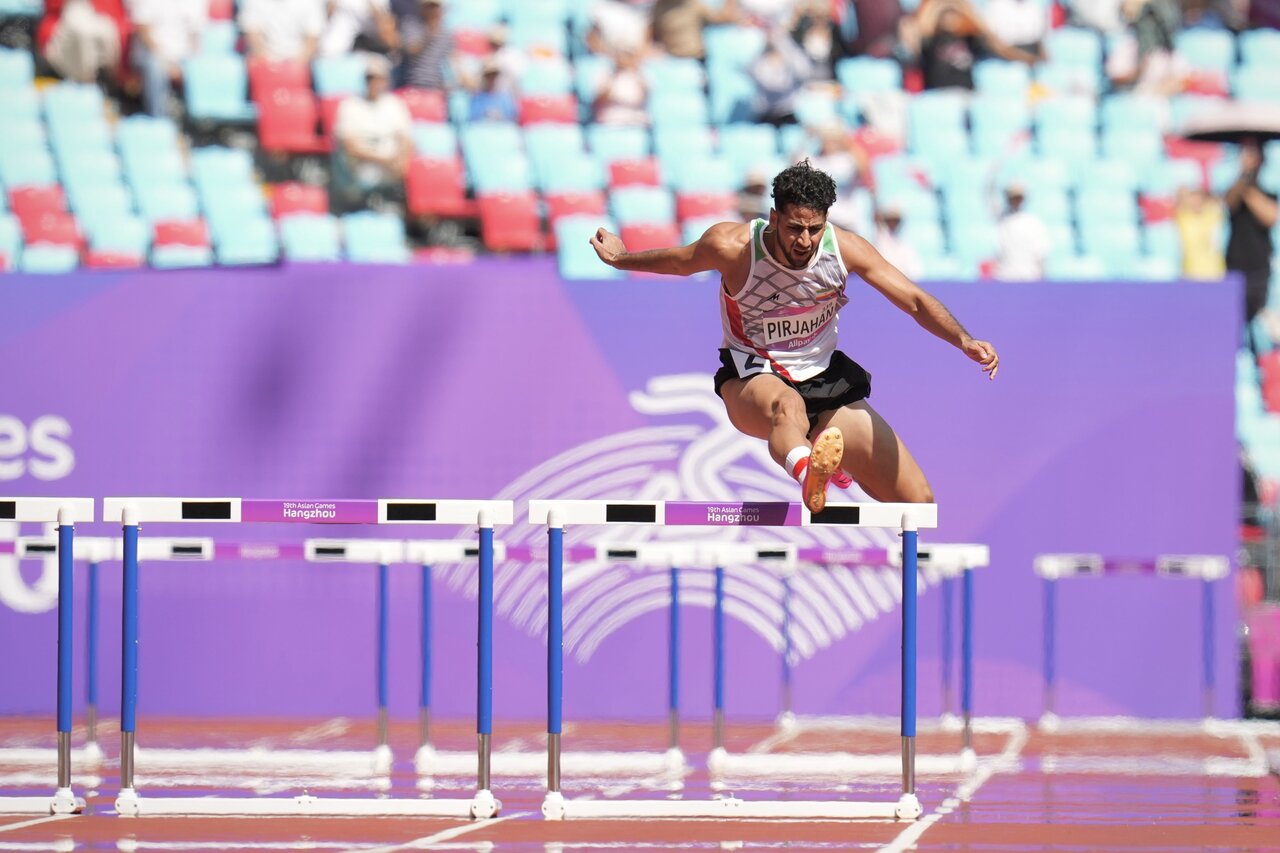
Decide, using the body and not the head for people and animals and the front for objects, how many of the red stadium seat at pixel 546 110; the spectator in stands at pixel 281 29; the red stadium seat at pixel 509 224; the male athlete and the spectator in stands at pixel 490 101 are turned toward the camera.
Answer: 5

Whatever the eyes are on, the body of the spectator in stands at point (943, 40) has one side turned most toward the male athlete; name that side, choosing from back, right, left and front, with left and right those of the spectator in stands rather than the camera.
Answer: front

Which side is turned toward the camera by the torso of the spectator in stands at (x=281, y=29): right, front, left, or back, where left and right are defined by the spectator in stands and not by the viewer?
front

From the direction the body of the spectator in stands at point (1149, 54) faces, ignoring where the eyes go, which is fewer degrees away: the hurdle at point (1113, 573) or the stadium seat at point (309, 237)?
the hurdle

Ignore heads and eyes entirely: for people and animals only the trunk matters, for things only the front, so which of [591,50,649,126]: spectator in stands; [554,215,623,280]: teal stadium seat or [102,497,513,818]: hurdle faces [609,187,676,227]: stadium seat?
the spectator in stands

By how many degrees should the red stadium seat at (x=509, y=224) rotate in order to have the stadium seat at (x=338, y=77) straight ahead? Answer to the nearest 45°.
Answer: approximately 135° to its right

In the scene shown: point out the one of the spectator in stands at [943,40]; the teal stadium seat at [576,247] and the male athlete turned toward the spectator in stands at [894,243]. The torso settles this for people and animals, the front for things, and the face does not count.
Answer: the spectator in stands at [943,40]

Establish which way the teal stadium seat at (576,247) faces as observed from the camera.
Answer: facing the viewer

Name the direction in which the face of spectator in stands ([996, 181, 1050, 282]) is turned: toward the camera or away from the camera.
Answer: toward the camera

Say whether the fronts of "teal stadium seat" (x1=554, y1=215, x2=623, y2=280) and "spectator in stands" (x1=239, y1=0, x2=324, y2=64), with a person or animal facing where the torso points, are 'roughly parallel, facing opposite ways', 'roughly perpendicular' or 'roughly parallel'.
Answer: roughly parallel

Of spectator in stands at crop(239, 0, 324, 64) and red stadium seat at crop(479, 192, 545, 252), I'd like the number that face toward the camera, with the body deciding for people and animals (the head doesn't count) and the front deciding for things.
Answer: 2

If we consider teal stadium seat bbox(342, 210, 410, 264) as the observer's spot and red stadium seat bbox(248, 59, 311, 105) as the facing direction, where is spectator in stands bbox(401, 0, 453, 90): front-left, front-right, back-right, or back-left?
front-right

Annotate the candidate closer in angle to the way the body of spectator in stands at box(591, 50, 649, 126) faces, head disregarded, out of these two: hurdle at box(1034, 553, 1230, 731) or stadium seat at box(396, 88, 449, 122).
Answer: the hurdle

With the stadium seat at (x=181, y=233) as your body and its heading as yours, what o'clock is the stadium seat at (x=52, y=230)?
the stadium seat at (x=52, y=230) is roughly at 3 o'clock from the stadium seat at (x=181, y=233).

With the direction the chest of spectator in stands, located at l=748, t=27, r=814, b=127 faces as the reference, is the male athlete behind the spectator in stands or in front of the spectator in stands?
in front

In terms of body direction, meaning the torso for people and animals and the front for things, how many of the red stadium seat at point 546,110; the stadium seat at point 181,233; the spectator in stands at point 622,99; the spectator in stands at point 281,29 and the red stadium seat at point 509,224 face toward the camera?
5
